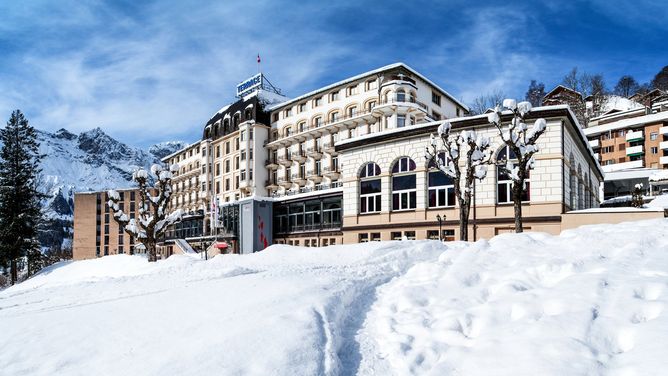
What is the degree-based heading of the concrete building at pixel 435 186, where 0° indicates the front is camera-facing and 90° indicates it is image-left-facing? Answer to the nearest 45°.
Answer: approximately 45°

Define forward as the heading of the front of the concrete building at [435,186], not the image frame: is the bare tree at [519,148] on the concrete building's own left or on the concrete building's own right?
on the concrete building's own left

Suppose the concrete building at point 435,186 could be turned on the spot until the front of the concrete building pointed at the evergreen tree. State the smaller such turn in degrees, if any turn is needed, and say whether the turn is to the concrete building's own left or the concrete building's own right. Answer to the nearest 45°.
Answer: approximately 45° to the concrete building's own right

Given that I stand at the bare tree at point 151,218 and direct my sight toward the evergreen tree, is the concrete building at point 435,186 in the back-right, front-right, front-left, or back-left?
back-right

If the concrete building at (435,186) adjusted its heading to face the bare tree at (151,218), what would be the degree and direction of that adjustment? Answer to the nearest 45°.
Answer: approximately 45° to its right
